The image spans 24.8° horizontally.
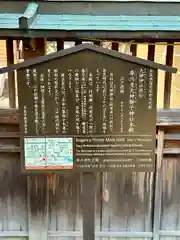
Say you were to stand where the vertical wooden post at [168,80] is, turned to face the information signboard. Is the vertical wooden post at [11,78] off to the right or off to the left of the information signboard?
right

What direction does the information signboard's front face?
toward the camera

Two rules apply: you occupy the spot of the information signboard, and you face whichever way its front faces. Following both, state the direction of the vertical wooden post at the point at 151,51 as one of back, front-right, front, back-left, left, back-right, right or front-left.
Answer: back-left

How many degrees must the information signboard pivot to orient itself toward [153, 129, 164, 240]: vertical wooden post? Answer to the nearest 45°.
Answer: approximately 135° to its left

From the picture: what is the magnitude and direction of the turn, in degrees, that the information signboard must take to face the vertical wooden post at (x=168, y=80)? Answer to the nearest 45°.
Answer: approximately 135° to its left

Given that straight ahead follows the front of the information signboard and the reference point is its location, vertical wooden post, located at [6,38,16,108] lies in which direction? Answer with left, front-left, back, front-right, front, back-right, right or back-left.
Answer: back-right

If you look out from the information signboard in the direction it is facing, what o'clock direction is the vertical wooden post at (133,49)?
The vertical wooden post is roughly at 7 o'clock from the information signboard.
